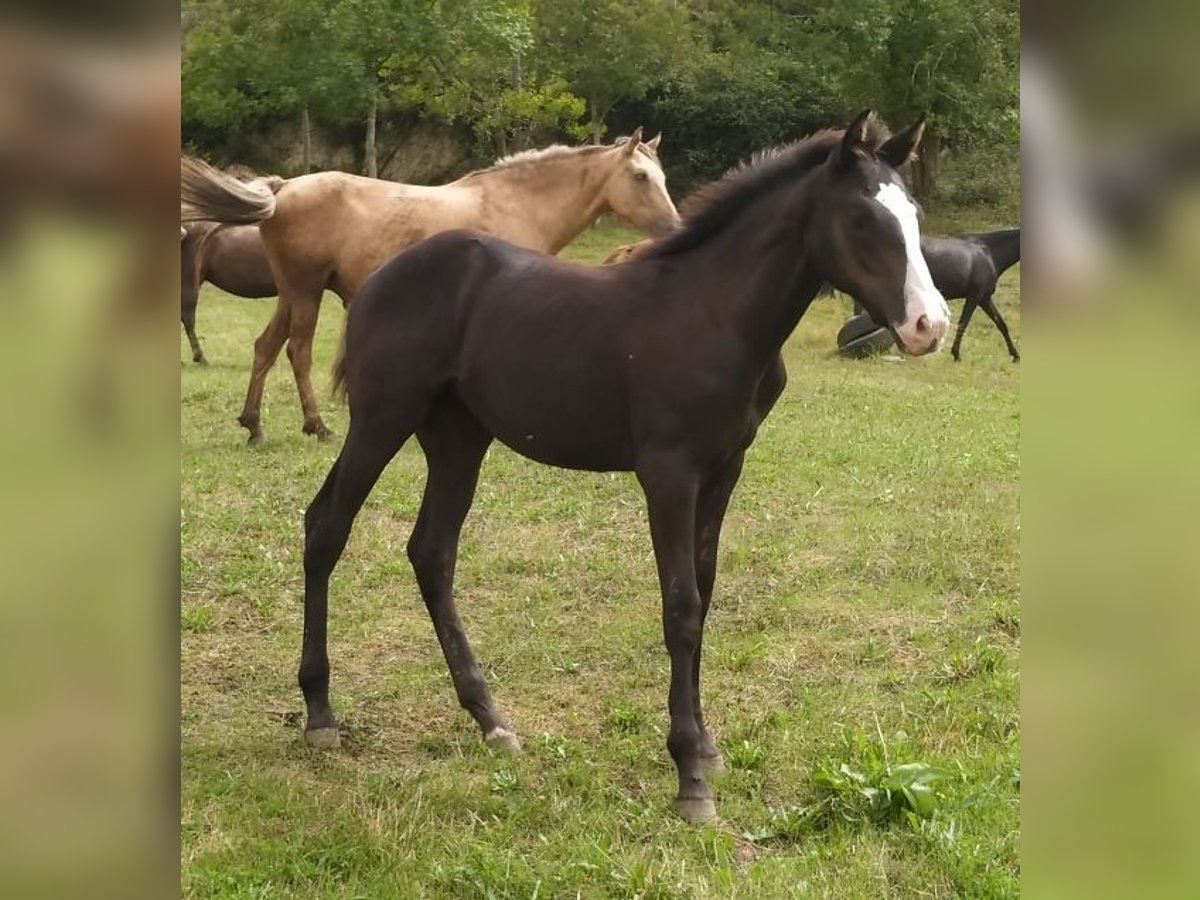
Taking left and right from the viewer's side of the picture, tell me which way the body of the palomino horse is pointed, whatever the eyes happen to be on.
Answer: facing to the right of the viewer

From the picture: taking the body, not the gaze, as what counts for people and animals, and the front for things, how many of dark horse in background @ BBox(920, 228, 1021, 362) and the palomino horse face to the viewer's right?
2

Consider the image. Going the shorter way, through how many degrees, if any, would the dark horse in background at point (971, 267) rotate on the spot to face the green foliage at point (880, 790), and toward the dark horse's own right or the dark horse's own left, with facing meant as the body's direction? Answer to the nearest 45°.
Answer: approximately 90° to the dark horse's own right

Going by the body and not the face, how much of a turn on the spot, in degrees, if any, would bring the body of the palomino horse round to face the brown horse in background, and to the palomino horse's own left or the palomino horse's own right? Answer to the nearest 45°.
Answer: approximately 135° to the palomino horse's own left

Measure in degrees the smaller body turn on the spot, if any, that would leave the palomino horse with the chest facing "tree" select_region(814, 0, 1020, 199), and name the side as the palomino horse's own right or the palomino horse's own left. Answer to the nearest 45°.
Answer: approximately 45° to the palomino horse's own left

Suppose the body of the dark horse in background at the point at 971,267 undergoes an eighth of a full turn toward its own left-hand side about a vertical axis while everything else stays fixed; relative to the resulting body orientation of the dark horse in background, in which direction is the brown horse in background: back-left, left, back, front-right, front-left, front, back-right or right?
back

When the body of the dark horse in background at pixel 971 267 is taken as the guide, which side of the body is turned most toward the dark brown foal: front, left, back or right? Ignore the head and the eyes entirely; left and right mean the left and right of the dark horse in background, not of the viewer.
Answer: right

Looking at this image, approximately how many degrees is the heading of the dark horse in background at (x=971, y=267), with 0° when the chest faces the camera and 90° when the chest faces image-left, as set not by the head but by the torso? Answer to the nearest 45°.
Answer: approximately 270°

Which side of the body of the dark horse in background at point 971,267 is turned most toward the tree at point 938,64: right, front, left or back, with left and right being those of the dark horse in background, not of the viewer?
left
